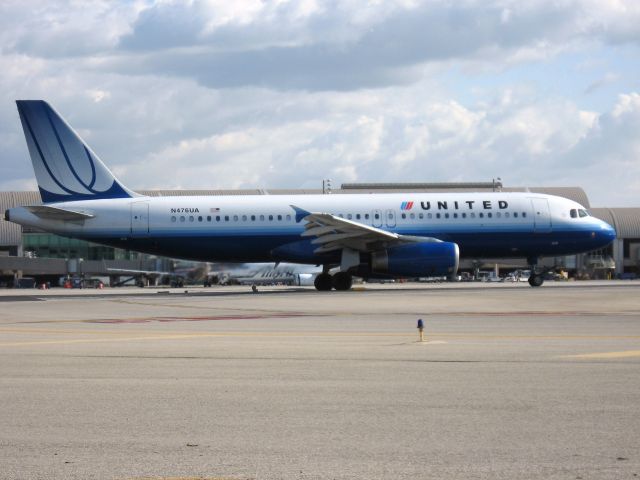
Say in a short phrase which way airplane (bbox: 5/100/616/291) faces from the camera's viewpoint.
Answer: facing to the right of the viewer
